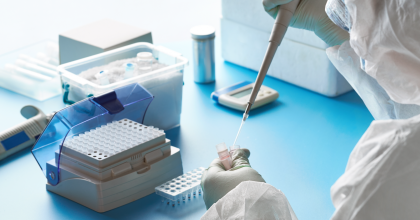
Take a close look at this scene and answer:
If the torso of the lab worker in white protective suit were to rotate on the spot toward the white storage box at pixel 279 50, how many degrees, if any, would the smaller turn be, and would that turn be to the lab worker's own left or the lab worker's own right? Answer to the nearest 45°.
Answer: approximately 90° to the lab worker's own right

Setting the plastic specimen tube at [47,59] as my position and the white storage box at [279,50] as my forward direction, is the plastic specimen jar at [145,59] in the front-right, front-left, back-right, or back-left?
front-right

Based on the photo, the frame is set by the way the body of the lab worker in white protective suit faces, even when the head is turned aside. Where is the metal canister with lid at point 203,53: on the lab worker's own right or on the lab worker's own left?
on the lab worker's own right

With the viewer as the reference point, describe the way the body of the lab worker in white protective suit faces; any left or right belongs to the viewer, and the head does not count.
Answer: facing to the left of the viewer

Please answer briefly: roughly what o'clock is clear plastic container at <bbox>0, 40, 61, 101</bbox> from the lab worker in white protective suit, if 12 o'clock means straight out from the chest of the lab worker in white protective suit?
The clear plastic container is roughly at 1 o'clock from the lab worker in white protective suit.

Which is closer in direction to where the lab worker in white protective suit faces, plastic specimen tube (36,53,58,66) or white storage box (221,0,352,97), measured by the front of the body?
the plastic specimen tube

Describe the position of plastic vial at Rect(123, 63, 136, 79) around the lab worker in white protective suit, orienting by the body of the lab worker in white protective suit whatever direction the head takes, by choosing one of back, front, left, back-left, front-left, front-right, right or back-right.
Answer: front-right

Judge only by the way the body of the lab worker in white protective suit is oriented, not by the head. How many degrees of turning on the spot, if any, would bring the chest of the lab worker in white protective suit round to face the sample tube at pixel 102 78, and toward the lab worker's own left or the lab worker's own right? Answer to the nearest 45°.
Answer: approximately 45° to the lab worker's own right
